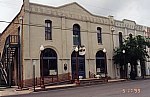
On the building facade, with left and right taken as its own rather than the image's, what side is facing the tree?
left

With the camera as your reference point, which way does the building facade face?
facing the viewer and to the right of the viewer
